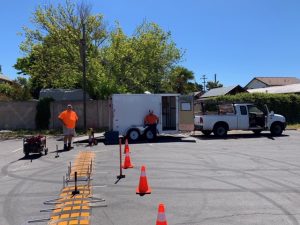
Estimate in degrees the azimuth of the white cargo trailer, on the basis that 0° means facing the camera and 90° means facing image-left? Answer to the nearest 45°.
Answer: approximately 270°

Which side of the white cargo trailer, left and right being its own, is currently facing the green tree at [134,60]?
left

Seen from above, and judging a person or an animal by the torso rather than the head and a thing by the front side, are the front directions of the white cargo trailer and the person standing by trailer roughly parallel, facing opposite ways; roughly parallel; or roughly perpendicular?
roughly perpendicular

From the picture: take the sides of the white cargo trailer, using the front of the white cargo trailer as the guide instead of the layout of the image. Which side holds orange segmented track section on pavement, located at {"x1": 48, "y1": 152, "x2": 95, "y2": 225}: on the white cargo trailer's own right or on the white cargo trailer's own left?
on the white cargo trailer's own right

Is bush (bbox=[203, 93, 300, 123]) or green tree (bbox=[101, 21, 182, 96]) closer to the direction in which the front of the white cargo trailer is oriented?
the bush

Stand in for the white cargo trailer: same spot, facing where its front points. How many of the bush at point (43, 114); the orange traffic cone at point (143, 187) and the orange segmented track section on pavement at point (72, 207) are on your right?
2

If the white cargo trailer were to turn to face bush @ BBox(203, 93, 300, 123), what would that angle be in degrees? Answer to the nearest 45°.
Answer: approximately 45° to its left

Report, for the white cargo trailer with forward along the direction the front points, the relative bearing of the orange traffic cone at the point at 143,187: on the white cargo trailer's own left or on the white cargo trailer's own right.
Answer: on the white cargo trailer's own right
